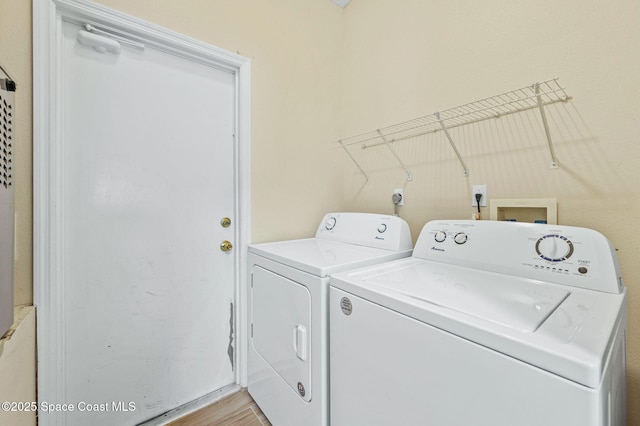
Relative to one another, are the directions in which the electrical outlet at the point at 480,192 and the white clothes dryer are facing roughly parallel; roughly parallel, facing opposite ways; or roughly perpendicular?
roughly parallel

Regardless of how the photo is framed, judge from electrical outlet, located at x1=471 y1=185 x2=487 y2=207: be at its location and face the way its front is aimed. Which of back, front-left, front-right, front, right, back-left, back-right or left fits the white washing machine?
front

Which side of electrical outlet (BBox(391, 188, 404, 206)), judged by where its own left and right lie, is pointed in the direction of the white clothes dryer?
front

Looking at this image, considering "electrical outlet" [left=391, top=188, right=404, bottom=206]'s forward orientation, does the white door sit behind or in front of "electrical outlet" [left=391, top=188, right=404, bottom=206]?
in front

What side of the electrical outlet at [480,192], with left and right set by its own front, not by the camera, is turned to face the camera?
front

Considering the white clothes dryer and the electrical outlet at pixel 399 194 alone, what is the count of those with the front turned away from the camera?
0

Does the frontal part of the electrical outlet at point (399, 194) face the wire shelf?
no

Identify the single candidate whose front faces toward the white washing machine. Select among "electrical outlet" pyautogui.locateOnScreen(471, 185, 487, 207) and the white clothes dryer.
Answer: the electrical outlet

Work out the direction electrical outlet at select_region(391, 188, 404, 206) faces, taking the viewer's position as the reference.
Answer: facing the viewer and to the left of the viewer

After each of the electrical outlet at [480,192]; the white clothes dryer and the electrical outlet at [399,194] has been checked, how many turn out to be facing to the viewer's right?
0

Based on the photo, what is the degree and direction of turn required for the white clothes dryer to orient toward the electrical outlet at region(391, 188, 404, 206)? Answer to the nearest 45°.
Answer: approximately 180°

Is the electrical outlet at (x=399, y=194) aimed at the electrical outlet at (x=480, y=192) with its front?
no

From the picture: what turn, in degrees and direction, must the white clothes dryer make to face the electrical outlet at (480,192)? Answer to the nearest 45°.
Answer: approximately 135° to its left

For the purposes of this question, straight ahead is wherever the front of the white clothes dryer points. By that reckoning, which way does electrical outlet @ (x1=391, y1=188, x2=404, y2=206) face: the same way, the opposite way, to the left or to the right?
the same way

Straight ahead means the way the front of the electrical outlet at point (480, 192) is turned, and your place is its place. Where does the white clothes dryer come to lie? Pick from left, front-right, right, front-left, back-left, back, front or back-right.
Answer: front-right
